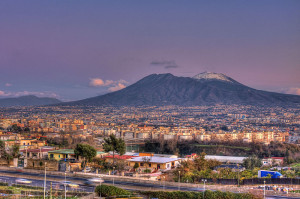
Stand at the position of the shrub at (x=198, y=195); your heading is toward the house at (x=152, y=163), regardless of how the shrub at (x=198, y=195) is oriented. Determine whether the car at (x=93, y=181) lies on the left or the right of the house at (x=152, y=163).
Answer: left

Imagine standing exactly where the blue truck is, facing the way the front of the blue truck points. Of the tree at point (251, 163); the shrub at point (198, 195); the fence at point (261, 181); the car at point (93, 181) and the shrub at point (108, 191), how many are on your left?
1

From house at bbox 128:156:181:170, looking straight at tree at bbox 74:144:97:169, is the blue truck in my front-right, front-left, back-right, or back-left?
back-left

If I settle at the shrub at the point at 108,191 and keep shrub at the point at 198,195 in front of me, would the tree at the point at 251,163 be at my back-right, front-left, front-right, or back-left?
front-left

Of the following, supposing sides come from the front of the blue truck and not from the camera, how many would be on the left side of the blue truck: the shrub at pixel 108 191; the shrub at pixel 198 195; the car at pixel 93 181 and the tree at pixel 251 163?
1

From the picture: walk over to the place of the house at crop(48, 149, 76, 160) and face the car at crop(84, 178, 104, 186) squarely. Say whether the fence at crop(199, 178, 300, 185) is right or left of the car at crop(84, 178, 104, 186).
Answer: left

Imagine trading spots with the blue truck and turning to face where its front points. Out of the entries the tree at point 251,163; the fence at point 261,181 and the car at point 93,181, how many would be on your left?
1
